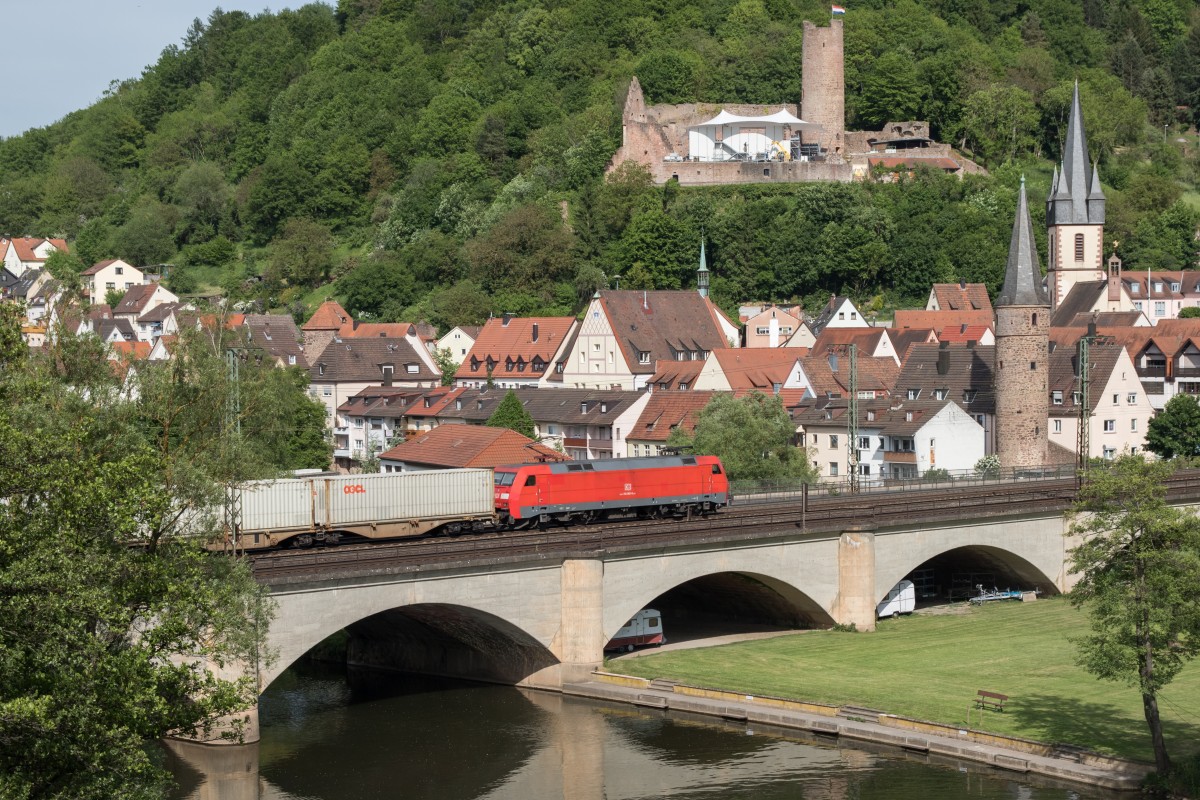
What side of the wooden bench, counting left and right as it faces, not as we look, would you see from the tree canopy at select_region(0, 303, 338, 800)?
front

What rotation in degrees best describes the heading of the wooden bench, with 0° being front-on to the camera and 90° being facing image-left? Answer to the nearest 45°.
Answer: approximately 45°

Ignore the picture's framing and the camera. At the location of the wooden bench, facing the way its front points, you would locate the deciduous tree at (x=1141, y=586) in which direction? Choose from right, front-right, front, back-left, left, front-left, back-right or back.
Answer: left

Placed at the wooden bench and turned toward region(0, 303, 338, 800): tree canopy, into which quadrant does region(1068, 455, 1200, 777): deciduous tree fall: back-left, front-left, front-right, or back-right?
front-left

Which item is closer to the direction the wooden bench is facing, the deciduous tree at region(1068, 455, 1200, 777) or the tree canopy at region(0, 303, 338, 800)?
the tree canopy

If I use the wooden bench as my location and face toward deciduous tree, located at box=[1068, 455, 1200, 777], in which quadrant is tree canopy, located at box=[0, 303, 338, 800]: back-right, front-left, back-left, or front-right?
front-right
